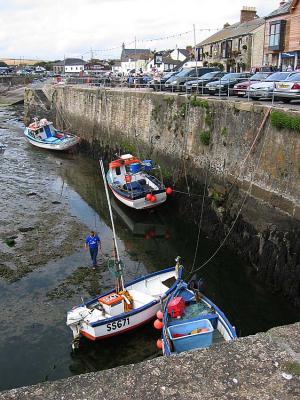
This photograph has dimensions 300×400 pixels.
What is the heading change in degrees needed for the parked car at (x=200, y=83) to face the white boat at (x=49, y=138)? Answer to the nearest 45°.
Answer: approximately 90° to its right

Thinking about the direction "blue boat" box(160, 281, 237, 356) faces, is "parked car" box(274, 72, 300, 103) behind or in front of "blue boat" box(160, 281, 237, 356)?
in front

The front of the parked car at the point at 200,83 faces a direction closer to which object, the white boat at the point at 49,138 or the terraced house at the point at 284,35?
the white boat

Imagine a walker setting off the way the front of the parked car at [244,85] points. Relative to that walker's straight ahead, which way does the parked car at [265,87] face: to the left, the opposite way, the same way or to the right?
the same way

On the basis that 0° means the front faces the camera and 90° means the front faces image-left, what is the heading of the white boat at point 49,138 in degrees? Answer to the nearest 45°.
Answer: approximately 135°

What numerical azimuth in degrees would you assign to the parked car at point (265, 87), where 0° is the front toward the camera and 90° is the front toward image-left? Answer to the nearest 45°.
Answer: approximately 45°

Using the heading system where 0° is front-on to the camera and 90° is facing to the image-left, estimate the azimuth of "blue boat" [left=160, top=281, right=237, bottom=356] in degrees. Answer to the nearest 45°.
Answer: approximately 180°

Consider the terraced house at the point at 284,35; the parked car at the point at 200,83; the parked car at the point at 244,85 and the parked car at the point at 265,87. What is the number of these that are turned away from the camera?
0

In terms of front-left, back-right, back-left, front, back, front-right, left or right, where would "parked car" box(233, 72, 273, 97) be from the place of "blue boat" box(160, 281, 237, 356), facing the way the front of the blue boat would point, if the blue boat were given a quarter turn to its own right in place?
left

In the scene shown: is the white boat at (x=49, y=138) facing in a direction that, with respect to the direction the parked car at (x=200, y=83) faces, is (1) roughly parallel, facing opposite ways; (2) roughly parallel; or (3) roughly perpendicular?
roughly perpendicular

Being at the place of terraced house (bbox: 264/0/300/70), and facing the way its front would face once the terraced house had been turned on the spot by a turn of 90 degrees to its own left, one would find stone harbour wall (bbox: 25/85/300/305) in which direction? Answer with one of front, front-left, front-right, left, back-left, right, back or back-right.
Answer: front-right

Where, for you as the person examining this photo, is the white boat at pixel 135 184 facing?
facing away from the viewer and to the left of the viewer

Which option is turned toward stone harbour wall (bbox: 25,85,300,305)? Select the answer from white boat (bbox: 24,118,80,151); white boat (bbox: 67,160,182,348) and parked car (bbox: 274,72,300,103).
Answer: white boat (bbox: 67,160,182,348)

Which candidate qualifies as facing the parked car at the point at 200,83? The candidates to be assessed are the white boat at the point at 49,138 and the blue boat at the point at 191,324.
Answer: the blue boat

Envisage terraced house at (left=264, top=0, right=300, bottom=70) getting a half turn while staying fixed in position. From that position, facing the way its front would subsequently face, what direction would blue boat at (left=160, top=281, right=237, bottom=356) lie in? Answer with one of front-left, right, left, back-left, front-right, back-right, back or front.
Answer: back-right

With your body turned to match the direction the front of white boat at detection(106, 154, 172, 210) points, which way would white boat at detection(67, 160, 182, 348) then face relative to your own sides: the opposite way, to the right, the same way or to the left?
to the right

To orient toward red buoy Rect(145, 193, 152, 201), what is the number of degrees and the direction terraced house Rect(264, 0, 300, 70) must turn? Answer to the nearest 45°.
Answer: approximately 45° to its left

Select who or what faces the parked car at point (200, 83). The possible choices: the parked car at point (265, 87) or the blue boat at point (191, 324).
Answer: the blue boat

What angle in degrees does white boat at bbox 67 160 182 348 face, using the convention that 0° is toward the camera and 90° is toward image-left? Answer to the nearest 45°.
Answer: approximately 225°

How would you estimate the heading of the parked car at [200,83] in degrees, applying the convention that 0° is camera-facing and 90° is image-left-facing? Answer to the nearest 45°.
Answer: approximately 45°

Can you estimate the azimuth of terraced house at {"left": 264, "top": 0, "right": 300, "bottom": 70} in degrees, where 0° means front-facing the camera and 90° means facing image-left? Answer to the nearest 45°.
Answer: approximately 45°
